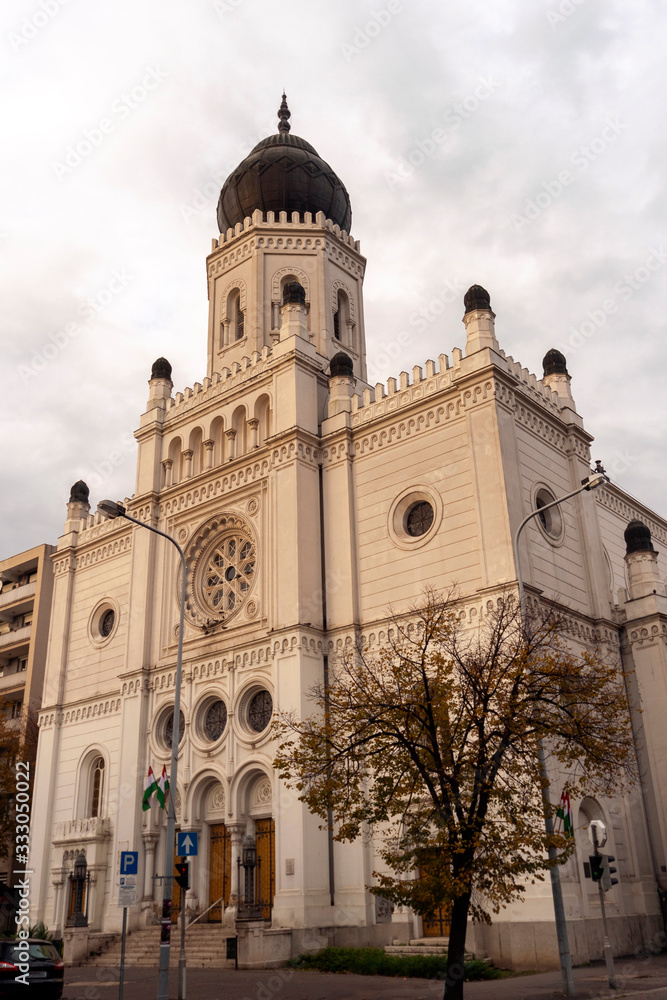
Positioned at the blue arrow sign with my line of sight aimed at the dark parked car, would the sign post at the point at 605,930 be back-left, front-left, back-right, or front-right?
back-left

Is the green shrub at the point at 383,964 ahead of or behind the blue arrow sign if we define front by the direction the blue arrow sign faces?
behind

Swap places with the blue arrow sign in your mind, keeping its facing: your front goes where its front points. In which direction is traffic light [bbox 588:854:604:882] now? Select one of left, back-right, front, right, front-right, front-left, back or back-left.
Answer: left

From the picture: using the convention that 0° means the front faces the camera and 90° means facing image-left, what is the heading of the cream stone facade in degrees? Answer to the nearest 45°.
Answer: approximately 45°

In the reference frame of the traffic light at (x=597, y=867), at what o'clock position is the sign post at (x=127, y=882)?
The sign post is roughly at 2 o'clock from the traffic light.

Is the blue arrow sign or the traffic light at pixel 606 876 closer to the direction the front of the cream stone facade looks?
the blue arrow sign

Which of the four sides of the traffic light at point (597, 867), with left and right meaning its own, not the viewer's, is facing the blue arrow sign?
right

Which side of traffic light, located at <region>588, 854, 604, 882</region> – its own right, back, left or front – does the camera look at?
front

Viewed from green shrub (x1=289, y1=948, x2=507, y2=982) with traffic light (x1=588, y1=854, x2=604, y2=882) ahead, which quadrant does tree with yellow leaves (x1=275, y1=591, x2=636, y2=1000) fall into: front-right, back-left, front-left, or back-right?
front-right

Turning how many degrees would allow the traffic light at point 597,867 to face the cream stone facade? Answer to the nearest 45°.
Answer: approximately 135° to its right

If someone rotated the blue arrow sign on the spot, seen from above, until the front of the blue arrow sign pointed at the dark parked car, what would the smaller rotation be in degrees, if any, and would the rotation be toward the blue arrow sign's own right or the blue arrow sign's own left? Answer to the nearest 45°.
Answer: approximately 90° to the blue arrow sign's own right

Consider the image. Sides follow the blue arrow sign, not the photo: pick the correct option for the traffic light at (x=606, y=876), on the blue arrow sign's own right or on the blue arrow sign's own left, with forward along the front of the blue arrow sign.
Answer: on the blue arrow sign's own left

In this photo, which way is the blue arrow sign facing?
toward the camera
